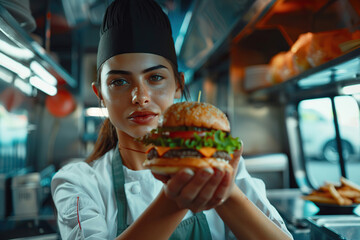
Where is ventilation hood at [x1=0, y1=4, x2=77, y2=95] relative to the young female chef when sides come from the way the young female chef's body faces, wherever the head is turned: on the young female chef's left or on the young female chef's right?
on the young female chef's right

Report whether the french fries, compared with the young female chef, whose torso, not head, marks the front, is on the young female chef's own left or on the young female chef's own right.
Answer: on the young female chef's own left

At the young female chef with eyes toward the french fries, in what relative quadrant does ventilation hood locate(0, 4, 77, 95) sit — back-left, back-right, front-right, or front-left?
back-left

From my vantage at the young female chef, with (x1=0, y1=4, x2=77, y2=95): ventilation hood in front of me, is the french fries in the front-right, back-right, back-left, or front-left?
back-right

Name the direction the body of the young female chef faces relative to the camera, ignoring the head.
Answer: toward the camera

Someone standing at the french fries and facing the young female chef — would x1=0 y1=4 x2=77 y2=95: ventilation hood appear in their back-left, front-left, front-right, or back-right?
front-right

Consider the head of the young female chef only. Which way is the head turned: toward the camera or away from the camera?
toward the camera
